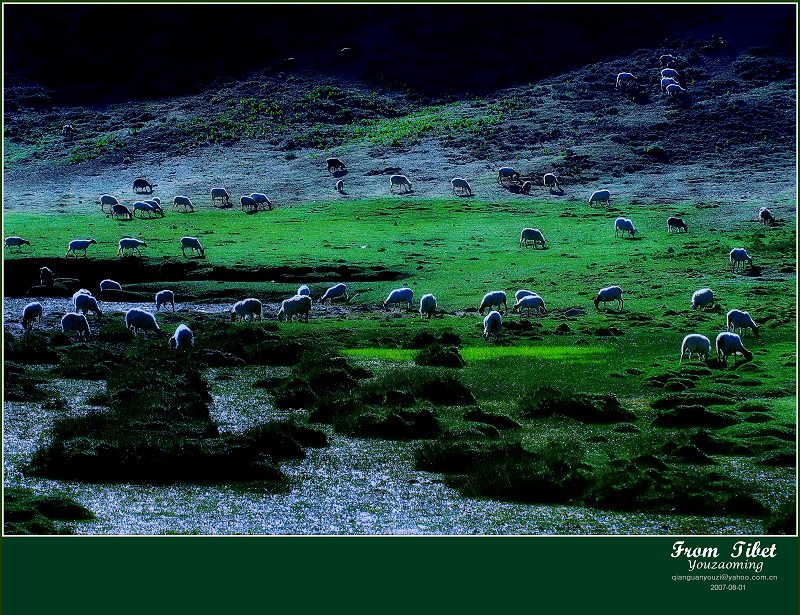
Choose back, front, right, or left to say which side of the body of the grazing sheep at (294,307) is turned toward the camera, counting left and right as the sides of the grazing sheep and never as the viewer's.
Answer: left

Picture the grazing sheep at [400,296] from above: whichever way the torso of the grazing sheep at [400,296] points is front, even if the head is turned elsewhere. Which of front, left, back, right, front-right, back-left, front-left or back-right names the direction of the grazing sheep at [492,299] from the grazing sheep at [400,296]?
back-left

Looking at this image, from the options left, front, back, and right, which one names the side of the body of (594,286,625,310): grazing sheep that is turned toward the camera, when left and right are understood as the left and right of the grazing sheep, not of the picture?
left

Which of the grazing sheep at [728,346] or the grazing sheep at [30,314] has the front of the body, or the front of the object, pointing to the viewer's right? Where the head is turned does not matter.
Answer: the grazing sheep at [728,346]

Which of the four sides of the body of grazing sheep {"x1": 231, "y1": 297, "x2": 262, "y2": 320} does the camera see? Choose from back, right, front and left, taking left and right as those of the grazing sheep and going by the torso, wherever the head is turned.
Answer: left

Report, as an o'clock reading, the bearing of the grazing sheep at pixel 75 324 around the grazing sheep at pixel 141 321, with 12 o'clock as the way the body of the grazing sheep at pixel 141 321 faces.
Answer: the grazing sheep at pixel 75 324 is roughly at 6 o'clock from the grazing sheep at pixel 141 321.

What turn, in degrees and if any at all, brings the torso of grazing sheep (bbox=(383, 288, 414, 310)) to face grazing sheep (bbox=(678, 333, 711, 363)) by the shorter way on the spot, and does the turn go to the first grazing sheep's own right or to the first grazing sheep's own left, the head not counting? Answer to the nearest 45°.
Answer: approximately 135° to the first grazing sheep's own left

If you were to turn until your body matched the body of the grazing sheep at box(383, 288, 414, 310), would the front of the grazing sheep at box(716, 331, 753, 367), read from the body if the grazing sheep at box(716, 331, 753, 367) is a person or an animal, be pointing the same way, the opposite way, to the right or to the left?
the opposite way
